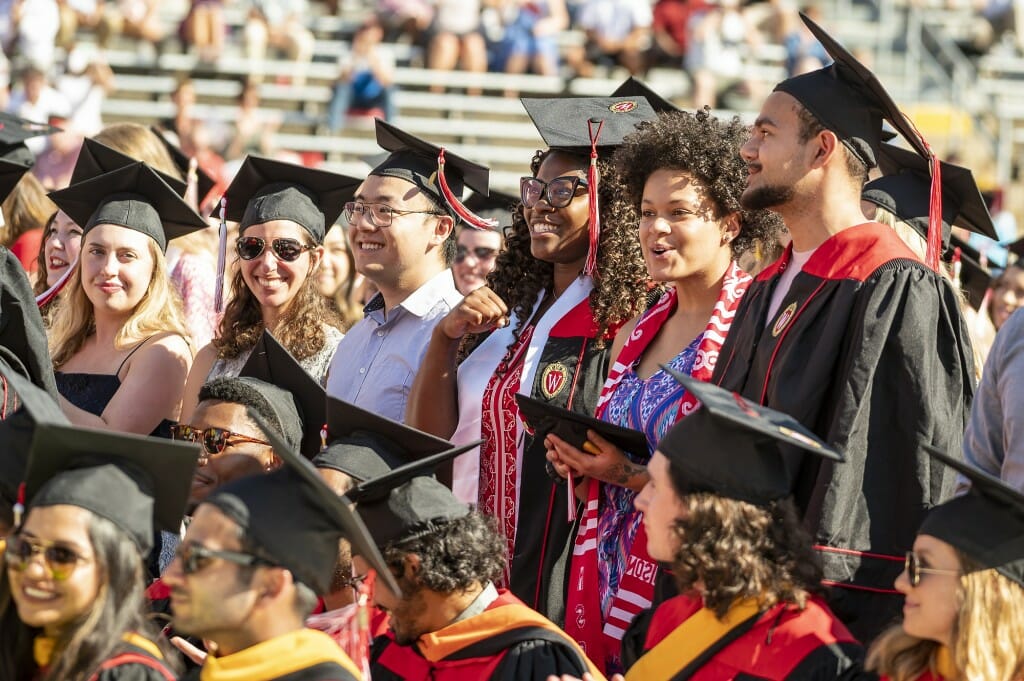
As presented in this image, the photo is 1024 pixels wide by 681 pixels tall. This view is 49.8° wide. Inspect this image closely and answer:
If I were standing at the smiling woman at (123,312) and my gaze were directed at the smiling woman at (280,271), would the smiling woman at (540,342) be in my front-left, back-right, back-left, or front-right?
front-right

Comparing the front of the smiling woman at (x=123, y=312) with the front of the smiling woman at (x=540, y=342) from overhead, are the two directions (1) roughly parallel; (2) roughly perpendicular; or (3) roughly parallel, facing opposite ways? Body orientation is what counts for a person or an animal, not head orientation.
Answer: roughly parallel

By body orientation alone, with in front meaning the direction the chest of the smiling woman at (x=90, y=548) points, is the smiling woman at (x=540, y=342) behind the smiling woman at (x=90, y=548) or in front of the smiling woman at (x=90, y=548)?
behind

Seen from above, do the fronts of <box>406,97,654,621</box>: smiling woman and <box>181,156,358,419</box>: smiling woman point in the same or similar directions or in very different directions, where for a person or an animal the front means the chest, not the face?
same or similar directions

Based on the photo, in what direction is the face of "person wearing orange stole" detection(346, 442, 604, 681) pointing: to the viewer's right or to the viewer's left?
to the viewer's left

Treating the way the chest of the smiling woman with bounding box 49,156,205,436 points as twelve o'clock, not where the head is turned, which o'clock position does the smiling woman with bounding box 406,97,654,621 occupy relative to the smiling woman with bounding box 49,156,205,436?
the smiling woman with bounding box 406,97,654,621 is roughly at 9 o'clock from the smiling woman with bounding box 49,156,205,436.

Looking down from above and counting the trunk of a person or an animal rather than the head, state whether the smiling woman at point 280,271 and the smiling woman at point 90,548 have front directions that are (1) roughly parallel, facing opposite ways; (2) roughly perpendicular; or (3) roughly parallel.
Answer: roughly parallel

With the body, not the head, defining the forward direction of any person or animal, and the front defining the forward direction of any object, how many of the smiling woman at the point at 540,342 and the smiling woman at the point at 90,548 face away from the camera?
0

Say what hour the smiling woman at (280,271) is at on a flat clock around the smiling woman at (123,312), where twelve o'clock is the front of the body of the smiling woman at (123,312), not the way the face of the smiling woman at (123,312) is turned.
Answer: the smiling woman at (280,271) is roughly at 8 o'clock from the smiling woman at (123,312).

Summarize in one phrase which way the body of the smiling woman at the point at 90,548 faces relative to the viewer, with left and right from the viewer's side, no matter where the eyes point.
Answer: facing the viewer and to the left of the viewer

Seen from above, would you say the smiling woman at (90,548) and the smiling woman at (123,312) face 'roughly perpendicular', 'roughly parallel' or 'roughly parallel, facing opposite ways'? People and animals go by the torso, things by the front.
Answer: roughly parallel
